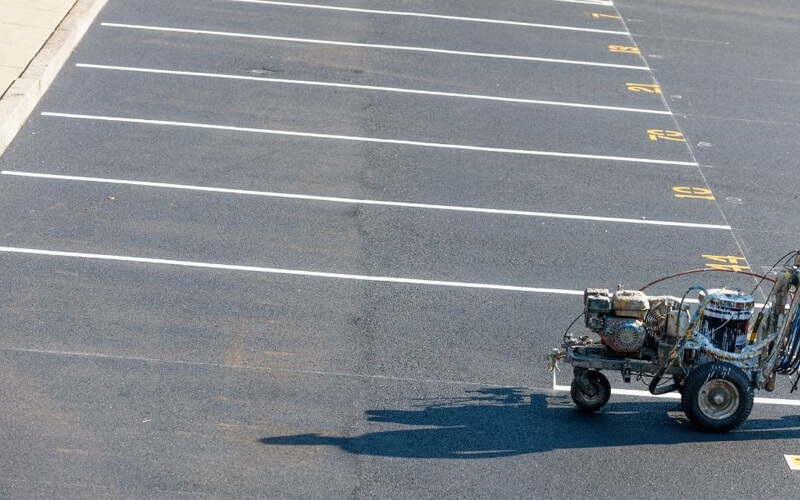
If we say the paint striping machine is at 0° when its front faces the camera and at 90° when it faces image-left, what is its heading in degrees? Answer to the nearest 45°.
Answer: approximately 90°
